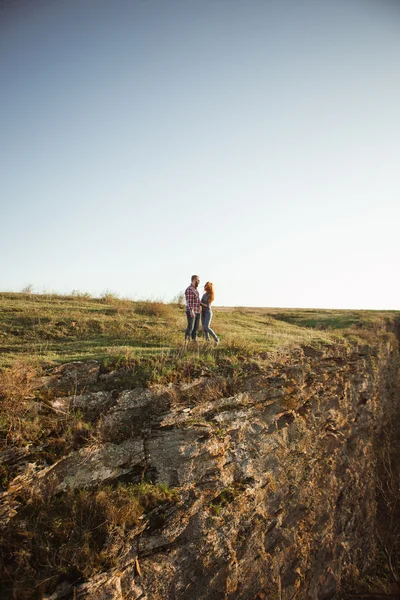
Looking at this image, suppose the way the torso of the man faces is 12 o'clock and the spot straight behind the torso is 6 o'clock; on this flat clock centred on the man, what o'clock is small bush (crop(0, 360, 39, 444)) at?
The small bush is roughly at 4 o'clock from the man.

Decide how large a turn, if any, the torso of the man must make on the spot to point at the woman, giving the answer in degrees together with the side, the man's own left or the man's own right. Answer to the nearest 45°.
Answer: approximately 45° to the man's own left

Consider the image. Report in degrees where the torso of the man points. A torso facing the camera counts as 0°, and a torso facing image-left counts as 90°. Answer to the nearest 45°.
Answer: approximately 270°

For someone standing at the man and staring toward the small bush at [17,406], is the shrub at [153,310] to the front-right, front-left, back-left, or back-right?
back-right

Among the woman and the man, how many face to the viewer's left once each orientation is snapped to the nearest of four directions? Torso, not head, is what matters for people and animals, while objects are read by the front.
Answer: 1

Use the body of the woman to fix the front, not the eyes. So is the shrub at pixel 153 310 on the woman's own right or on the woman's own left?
on the woman's own right

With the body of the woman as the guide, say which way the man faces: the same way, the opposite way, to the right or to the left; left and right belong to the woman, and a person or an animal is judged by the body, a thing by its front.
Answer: the opposite way

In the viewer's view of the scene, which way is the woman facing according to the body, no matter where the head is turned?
to the viewer's left
